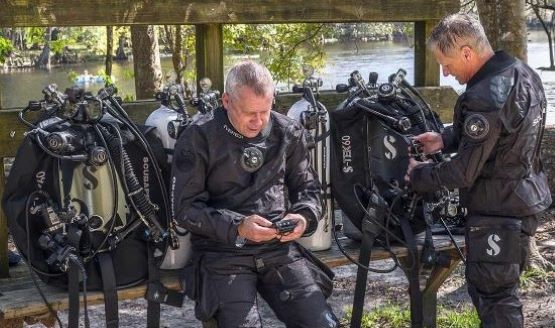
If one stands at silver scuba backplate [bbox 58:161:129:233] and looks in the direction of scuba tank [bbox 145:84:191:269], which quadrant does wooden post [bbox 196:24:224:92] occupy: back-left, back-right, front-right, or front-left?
front-left

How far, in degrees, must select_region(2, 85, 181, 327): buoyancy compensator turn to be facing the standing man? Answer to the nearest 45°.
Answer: approximately 90° to its left

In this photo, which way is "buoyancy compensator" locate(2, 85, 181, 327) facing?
toward the camera

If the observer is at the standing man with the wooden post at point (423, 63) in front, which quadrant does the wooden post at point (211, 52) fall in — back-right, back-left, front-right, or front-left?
front-left

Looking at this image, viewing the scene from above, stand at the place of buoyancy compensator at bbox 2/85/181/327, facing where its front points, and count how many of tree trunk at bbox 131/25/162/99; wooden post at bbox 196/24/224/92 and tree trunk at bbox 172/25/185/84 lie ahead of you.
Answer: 0

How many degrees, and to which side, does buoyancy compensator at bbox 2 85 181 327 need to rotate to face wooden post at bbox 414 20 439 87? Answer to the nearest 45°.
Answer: approximately 135° to its left

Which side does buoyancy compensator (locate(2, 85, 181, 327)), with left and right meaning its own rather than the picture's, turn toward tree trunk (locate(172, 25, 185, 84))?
back

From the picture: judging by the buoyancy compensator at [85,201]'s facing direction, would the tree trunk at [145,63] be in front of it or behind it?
behind

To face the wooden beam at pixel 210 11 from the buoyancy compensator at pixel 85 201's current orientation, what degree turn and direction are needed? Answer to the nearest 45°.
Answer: approximately 135° to its left

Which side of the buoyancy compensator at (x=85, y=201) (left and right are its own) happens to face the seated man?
left

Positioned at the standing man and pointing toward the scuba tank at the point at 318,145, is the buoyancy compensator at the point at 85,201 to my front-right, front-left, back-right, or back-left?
front-left

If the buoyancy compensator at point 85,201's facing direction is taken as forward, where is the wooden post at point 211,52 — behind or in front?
behind

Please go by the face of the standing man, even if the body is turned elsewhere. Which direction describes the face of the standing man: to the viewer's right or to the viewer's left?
to the viewer's left
